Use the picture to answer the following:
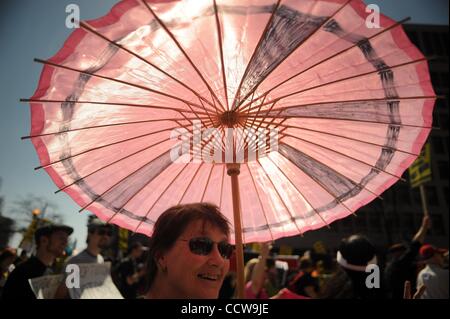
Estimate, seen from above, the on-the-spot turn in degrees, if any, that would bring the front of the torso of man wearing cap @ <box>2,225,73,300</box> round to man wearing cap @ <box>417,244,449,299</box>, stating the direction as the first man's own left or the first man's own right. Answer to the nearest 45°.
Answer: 0° — they already face them

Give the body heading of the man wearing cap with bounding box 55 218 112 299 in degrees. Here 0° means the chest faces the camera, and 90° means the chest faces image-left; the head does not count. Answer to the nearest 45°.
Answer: approximately 315°

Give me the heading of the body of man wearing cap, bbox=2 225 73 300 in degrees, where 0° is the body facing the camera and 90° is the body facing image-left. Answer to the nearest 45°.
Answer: approximately 270°

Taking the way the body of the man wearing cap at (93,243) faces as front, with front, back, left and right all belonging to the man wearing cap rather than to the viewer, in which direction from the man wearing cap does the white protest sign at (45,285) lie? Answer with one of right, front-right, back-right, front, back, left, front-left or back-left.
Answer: front-right

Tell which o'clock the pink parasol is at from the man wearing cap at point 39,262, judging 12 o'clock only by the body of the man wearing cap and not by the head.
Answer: The pink parasol is roughly at 2 o'clock from the man wearing cap.

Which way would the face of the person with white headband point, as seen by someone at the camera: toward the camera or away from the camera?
away from the camera
